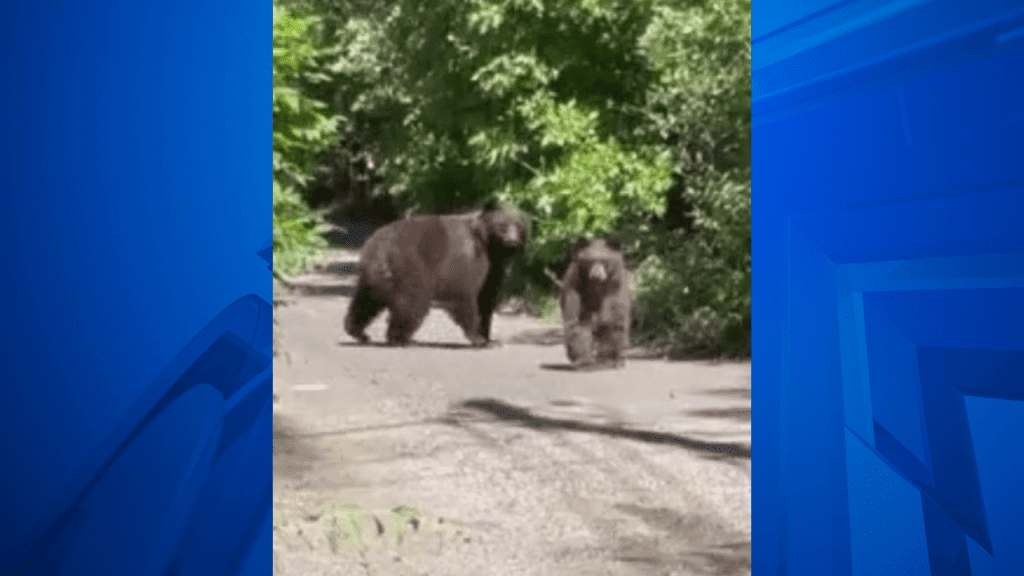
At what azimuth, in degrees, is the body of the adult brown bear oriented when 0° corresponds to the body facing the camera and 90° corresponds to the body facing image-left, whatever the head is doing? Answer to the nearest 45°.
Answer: approximately 270°
